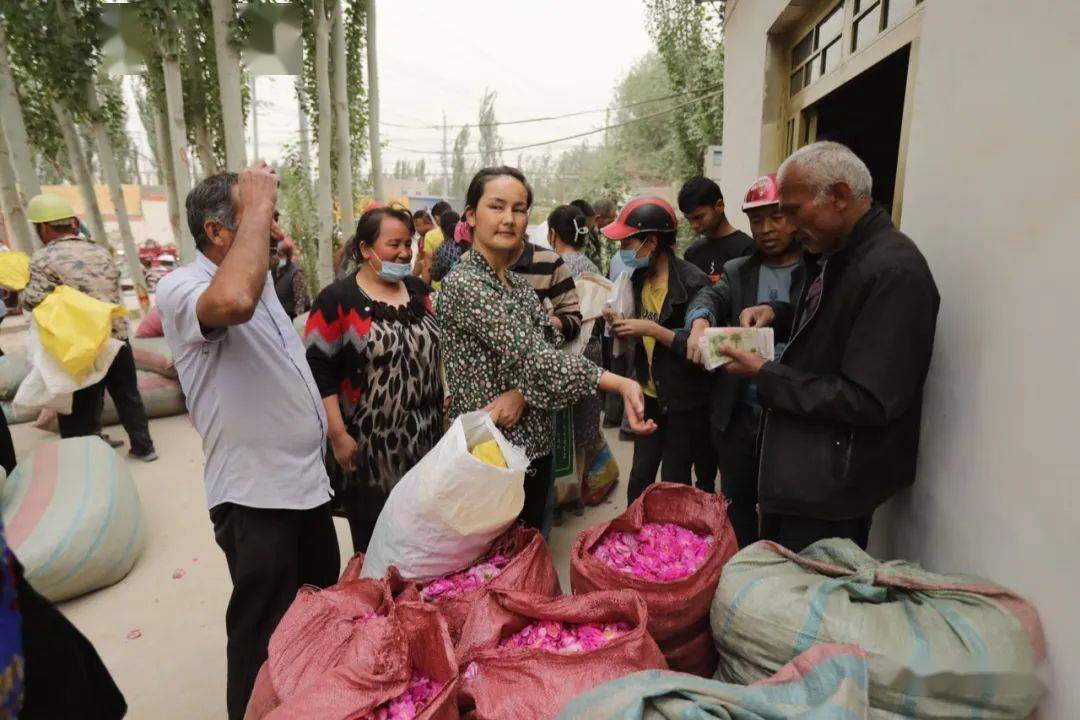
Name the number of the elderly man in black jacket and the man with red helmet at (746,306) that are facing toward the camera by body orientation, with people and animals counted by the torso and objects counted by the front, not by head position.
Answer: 1

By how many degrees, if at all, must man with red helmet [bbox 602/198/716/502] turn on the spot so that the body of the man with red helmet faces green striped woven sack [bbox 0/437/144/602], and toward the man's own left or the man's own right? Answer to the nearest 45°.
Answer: approximately 45° to the man's own right

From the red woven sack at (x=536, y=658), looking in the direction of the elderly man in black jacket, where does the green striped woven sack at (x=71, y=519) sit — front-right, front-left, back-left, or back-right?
back-left

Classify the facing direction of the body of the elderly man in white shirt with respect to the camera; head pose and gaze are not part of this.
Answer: to the viewer's right

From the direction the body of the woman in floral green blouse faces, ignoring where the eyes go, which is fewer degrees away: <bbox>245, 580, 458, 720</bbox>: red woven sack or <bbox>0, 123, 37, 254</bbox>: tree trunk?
the red woven sack

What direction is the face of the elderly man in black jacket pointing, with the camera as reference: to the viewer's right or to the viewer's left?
to the viewer's left

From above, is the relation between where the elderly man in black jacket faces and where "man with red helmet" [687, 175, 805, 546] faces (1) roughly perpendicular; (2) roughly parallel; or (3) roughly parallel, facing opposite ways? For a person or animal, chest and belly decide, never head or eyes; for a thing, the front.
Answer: roughly perpendicular

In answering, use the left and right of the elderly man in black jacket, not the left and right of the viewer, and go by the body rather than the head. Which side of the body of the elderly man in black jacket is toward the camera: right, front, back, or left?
left
